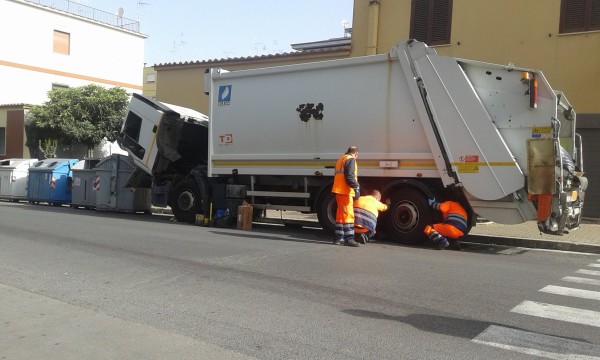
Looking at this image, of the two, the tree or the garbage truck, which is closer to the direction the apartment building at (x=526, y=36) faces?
the garbage truck

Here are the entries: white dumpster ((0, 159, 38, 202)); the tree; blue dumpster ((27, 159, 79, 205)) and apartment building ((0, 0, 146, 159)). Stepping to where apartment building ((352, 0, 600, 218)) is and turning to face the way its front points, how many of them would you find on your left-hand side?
0

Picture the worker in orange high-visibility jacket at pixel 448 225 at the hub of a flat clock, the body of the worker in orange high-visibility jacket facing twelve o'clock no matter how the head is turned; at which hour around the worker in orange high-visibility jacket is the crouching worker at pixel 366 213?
The crouching worker is roughly at 12 o'clock from the worker in orange high-visibility jacket.

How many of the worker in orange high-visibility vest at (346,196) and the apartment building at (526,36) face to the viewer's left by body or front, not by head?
0

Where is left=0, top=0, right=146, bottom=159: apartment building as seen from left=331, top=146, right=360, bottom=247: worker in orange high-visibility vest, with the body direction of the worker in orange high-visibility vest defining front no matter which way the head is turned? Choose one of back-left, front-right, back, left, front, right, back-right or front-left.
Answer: left

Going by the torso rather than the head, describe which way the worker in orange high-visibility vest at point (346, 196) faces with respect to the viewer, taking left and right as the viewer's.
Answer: facing away from the viewer and to the right of the viewer

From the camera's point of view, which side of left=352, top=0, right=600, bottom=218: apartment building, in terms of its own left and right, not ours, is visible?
front

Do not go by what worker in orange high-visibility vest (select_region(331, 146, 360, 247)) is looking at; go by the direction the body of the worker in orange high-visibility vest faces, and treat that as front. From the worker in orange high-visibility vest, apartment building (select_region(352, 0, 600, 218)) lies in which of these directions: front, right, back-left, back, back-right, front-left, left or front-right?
front

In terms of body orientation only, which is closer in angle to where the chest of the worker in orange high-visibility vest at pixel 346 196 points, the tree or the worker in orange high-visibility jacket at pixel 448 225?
the worker in orange high-visibility jacket

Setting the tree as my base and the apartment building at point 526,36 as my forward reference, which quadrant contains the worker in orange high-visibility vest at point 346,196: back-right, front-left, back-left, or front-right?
front-right

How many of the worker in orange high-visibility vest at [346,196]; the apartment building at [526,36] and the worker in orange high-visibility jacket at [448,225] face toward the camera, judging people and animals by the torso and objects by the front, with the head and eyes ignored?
1

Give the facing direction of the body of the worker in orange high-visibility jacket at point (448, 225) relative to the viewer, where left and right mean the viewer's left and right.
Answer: facing to the left of the viewer

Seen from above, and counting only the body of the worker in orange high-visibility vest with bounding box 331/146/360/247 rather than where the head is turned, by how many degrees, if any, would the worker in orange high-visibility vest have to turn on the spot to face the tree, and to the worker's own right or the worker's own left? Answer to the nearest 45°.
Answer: approximately 90° to the worker's own left

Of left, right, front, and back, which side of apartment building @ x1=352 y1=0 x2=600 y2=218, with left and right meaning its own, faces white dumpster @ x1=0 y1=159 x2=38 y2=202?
right

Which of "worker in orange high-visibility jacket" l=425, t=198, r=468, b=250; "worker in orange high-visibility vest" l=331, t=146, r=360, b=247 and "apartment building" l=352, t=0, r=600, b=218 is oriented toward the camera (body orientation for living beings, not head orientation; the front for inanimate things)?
the apartment building
